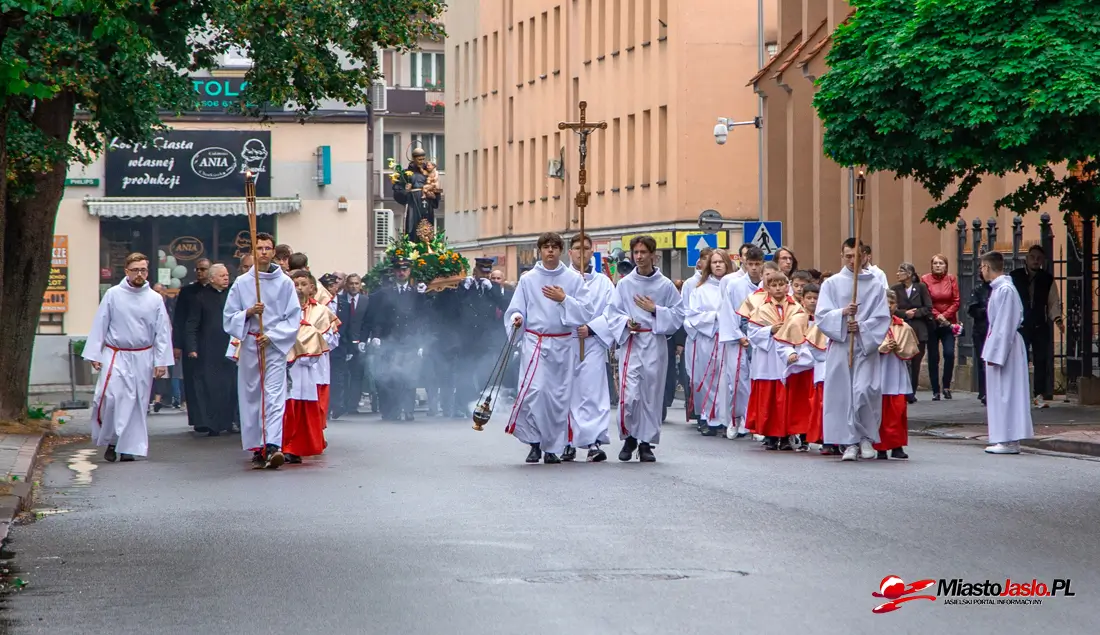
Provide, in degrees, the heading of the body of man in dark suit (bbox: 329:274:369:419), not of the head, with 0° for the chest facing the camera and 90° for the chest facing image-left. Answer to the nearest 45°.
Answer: approximately 0°

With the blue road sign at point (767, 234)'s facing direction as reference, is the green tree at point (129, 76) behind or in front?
in front

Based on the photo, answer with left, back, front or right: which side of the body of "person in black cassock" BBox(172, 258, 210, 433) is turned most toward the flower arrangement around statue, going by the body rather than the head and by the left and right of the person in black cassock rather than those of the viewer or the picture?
left

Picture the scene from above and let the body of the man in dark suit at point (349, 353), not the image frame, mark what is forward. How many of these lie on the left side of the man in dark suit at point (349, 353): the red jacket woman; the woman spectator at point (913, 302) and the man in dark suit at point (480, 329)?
3

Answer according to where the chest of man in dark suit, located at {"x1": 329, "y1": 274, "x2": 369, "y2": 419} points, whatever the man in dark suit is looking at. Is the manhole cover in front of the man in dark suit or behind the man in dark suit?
in front

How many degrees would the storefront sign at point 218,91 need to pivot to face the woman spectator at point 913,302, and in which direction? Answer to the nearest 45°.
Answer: approximately 45° to its left
